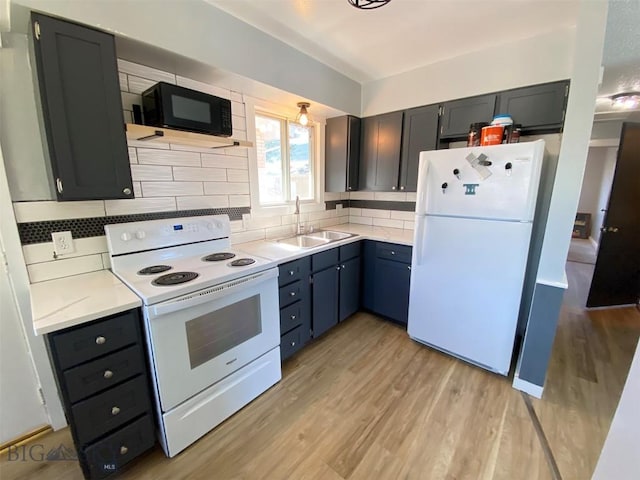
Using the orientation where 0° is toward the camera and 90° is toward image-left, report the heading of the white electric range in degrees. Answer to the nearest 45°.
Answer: approximately 315°

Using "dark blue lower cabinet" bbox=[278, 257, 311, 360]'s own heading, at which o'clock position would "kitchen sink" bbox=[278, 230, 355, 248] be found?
The kitchen sink is roughly at 8 o'clock from the dark blue lower cabinet.

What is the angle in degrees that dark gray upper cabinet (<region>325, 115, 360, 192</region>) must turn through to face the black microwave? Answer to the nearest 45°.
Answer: approximately 90° to its right

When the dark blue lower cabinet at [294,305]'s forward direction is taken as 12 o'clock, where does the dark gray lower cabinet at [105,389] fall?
the dark gray lower cabinet at [105,389] is roughly at 3 o'clock from the dark blue lower cabinet at [294,305].
